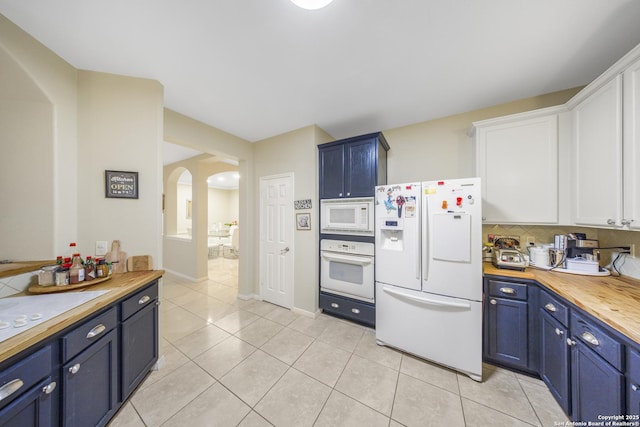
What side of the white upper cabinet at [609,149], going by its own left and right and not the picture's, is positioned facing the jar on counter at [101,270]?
front

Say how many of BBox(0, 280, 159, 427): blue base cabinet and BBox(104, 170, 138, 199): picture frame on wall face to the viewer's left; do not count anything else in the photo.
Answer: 0

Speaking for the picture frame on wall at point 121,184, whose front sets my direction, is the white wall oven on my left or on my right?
on my left

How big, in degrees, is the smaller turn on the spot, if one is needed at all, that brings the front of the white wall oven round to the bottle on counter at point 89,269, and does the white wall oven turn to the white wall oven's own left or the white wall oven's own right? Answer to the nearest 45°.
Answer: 0° — it already faces it

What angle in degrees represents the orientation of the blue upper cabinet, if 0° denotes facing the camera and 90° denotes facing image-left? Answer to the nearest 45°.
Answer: approximately 45°

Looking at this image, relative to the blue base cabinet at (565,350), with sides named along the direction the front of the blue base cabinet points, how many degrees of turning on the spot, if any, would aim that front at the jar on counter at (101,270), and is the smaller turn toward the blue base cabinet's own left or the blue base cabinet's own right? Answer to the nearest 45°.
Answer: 0° — it already faces it

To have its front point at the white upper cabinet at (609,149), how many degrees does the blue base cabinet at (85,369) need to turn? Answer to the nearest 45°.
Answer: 0° — it already faces it

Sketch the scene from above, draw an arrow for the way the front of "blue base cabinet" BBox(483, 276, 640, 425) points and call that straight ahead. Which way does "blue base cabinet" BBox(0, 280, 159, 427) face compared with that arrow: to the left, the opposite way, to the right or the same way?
the opposite way

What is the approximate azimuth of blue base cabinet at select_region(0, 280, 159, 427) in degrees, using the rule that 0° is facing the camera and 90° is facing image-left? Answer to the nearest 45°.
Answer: approximately 315°

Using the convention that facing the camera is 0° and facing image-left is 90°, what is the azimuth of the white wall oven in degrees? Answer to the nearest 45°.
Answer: approximately 45°

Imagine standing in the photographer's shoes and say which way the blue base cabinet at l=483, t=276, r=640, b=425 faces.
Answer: facing the viewer and to the left of the viewer

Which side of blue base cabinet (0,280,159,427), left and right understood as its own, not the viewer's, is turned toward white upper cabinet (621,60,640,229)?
front

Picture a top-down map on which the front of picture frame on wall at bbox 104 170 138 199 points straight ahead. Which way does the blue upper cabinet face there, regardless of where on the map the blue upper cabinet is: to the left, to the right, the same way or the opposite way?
to the right

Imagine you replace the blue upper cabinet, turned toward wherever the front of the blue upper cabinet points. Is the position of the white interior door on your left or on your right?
on your right
